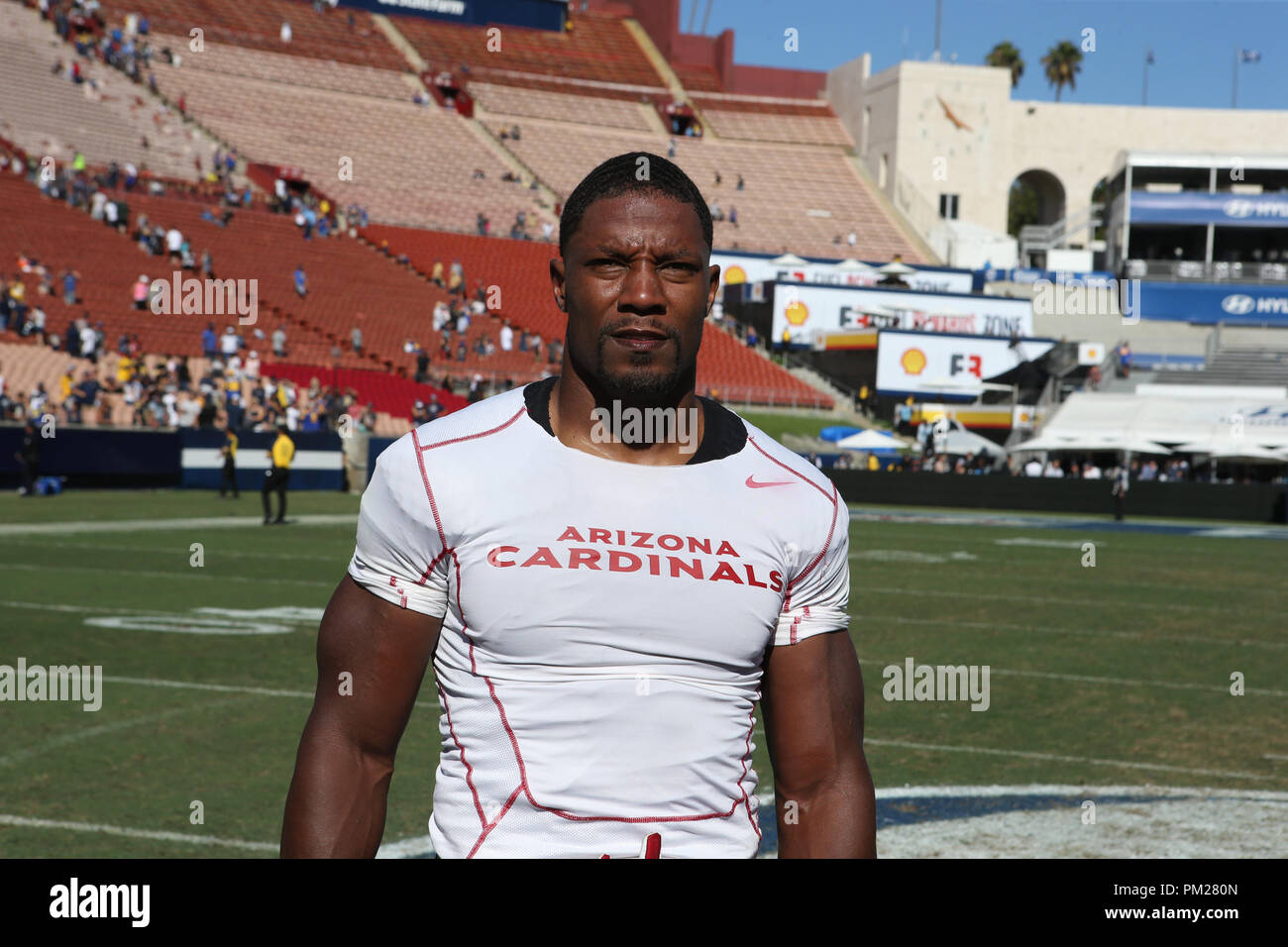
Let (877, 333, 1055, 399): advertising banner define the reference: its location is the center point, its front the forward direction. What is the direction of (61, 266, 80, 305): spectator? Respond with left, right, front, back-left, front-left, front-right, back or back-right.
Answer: front-right

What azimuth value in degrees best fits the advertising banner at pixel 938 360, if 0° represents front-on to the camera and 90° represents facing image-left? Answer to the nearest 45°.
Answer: approximately 0°

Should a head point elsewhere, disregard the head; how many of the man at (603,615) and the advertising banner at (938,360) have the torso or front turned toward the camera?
2

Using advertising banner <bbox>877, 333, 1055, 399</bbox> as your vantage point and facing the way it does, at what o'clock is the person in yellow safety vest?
The person in yellow safety vest is roughly at 1 o'clock from the advertising banner.

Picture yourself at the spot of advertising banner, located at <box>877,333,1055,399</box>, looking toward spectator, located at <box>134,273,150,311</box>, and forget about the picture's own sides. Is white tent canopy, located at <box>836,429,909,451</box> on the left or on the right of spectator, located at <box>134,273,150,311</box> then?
left

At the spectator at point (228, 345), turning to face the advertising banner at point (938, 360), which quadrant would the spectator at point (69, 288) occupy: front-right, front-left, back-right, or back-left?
back-left

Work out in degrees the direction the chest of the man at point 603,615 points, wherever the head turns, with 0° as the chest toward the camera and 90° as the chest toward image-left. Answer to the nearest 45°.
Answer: approximately 0°

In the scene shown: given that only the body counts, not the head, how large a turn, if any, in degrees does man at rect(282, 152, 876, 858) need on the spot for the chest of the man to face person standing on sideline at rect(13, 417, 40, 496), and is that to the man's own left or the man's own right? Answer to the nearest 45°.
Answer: approximately 180°

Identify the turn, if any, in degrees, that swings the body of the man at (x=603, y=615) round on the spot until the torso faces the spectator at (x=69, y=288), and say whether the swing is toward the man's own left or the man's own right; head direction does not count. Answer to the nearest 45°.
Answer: approximately 180°

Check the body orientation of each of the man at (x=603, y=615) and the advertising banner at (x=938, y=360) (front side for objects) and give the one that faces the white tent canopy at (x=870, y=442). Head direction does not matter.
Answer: the advertising banner
